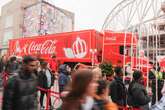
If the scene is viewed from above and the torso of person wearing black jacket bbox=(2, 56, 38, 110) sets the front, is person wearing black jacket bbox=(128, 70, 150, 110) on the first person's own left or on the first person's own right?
on the first person's own left

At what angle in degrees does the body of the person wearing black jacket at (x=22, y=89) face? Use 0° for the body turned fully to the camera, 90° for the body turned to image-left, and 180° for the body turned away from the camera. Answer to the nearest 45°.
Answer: approximately 315°

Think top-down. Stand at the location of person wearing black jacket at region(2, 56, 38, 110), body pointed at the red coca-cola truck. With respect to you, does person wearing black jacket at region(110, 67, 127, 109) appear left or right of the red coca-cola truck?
right

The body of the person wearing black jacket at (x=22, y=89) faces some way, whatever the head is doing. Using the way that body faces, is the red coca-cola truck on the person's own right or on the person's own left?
on the person's own left
